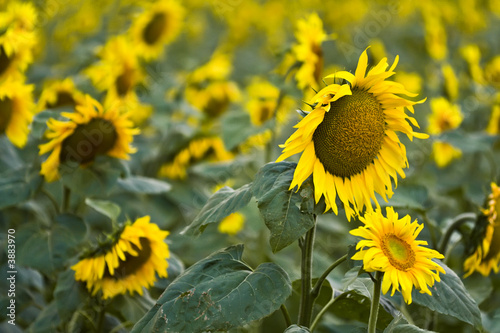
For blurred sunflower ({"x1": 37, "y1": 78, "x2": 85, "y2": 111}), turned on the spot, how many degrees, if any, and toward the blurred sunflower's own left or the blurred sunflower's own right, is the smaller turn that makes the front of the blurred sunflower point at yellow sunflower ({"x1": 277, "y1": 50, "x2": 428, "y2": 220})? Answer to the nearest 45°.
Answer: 0° — it already faces it

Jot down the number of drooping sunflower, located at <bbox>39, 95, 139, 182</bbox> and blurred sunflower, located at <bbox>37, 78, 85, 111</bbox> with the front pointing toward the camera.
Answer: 2

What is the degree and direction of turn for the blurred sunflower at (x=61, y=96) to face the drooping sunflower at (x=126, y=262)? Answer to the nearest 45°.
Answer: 0° — it already faces it

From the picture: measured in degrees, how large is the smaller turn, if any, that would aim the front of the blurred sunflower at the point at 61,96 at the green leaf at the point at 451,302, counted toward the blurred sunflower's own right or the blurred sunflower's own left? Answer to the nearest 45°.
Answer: approximately 45° to the blurred sunflower's own left

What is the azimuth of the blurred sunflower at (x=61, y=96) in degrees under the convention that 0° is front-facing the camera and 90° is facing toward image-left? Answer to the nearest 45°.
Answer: approximately 0°

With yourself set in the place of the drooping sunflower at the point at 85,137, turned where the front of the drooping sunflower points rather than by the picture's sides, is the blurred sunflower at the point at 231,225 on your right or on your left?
on your left

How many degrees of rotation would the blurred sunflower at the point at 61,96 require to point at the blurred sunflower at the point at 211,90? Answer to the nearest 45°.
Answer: approximately 135° to its left
